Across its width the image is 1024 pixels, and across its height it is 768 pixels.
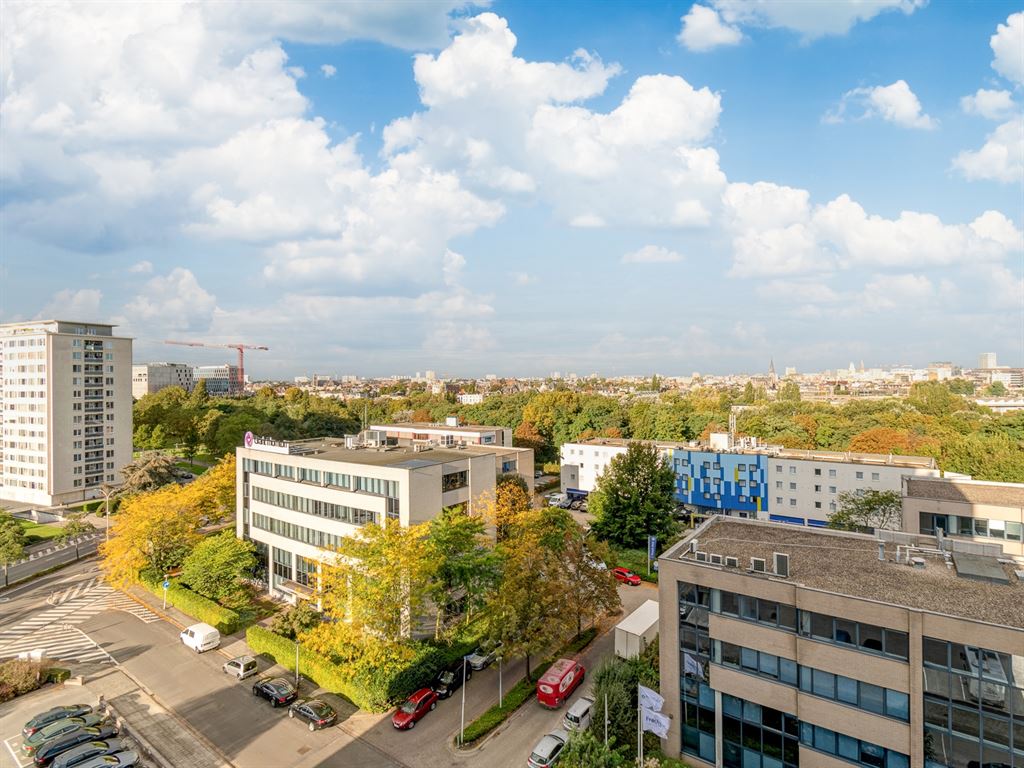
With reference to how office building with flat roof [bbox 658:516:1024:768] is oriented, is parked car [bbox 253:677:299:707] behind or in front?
in front

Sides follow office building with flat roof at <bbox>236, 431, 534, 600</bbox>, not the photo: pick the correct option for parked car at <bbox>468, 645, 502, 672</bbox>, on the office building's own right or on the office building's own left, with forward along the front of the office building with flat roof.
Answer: on the office building's own left

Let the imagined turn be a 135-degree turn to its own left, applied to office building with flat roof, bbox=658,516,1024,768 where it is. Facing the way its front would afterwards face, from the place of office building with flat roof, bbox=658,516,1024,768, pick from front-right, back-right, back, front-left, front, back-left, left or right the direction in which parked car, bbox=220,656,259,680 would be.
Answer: back

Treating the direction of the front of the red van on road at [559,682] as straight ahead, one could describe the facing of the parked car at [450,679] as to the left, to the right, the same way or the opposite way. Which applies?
the opposite way

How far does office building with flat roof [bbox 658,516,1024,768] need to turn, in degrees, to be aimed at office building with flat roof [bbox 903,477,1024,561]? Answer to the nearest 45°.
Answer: approximately 135° to its right

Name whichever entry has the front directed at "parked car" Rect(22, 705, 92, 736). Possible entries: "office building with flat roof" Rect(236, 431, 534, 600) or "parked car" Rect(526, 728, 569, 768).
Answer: the office building with flat roof

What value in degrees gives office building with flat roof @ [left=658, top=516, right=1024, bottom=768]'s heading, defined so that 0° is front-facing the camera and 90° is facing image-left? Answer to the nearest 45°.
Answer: approximately 45°
